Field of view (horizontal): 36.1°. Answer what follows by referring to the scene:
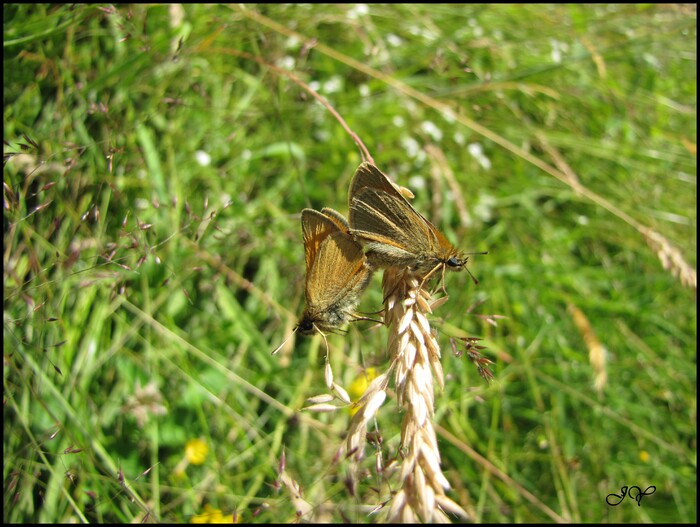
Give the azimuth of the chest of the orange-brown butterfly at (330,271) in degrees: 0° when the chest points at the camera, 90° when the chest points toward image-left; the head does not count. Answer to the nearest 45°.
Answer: approximately 90°

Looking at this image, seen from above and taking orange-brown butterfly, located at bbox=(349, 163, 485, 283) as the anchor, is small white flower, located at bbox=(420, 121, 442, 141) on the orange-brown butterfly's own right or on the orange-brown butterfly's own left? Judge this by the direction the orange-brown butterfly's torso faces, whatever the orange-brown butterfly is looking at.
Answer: on the orange-brown butterfly's own left

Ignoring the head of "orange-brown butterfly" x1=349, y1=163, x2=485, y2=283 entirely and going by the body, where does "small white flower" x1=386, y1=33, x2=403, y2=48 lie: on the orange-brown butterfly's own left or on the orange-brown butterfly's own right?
on the orange-brown butterfly's own left

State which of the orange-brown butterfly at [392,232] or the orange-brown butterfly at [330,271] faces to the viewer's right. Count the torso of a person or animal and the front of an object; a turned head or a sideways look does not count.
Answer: the orange-brown butterfly at [392,232]

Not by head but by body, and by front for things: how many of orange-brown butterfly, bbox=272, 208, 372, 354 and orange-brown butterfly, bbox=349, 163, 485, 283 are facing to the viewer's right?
1

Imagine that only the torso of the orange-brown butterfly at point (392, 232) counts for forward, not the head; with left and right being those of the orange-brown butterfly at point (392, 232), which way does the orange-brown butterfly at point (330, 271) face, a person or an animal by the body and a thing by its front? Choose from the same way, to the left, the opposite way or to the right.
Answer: the opposite way

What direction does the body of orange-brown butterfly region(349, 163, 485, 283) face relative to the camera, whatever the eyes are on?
to the viewer's right

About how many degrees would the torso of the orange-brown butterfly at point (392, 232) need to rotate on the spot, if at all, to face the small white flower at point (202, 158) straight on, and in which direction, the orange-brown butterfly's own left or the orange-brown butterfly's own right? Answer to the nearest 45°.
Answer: approximately 135° to the orange-brown butterfly's own left
